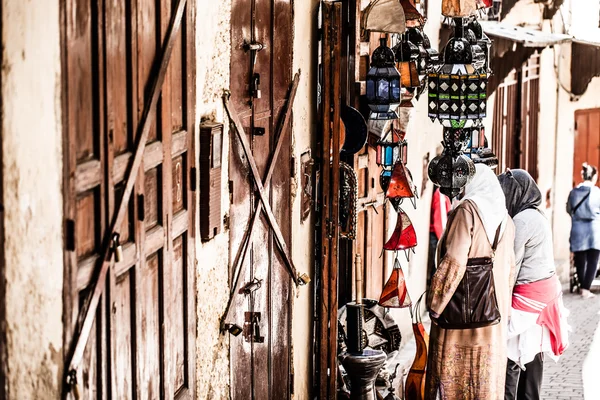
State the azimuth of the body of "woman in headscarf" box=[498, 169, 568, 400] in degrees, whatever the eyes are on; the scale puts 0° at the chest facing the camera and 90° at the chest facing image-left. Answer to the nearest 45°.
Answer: approximately 135°

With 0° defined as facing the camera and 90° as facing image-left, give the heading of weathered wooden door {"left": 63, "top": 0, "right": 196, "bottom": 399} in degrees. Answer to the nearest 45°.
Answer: approximately 315°

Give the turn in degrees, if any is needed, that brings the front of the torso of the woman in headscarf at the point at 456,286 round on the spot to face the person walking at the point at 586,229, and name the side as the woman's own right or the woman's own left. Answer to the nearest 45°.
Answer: approximately 45° to the woman's own right

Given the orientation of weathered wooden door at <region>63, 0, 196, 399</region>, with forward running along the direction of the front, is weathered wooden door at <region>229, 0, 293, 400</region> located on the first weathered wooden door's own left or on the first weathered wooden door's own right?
on the first weathered wooden door's own left

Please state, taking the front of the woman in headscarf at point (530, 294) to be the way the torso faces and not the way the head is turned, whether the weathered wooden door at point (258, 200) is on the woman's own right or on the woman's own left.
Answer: on the woman's own left

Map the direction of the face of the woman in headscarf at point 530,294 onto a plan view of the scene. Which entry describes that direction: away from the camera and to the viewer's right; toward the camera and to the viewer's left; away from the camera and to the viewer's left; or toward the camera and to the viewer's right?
away from the camera and to the viewer's left

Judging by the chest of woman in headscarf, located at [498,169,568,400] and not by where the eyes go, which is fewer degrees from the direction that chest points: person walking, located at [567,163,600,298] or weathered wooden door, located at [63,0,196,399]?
the person walking
